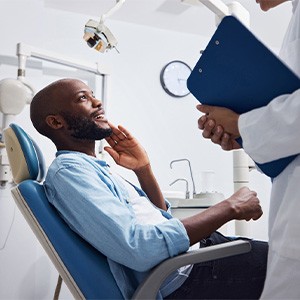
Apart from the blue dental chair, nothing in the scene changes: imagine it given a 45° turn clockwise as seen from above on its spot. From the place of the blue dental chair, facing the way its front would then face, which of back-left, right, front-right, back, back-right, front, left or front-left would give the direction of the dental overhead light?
back-left

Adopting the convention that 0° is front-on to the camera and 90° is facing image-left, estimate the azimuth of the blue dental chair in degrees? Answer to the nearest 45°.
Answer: approximately 270°

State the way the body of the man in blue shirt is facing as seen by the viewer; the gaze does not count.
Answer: to the viewer's right

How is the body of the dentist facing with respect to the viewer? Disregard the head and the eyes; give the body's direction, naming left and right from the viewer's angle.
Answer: facing to the left of the viewer

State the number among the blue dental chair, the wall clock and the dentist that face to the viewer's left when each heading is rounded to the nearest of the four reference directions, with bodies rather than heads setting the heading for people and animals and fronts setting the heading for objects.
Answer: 1

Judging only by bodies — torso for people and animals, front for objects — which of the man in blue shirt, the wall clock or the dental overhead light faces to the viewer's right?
the man in blue shirt

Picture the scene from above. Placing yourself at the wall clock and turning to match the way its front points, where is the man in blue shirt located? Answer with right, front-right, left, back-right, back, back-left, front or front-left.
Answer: front

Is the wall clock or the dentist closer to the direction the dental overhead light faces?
the dentist

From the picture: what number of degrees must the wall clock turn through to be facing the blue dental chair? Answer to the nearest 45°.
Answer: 0° — it already faces it

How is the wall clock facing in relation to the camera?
toward the camera

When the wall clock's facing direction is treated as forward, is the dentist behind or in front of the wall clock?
in front
